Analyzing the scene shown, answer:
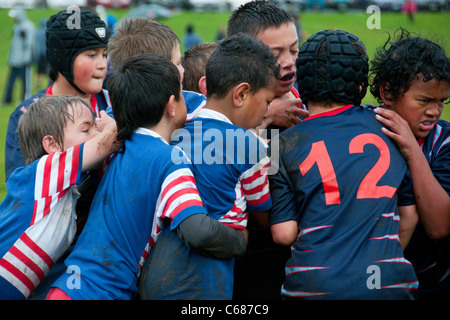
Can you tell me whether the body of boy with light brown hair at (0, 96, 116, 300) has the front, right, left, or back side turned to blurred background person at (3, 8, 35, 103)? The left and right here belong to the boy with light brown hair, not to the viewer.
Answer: left

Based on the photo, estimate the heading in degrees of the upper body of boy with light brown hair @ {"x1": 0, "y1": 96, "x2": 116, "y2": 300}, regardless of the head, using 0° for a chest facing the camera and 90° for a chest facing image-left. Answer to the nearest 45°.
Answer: approximately 270°

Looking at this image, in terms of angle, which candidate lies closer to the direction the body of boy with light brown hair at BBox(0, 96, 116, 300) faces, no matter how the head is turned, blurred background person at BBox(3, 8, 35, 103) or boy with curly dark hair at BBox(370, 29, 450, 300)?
the boy with curly dark hair
